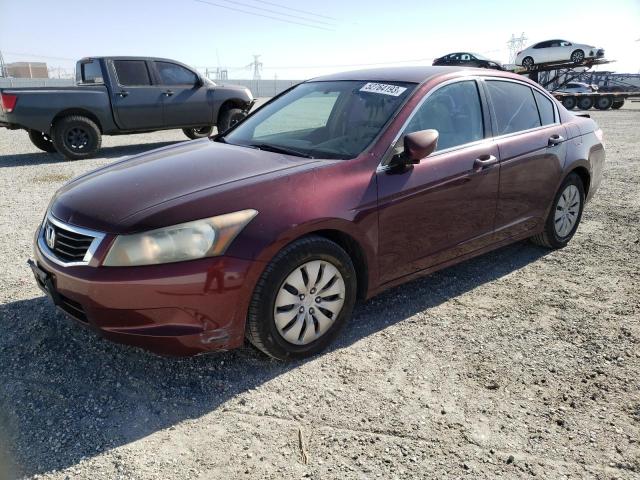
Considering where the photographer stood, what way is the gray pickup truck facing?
facing away from the viewer and to the right of the viewer

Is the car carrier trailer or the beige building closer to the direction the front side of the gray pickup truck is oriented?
the car carrier trailer

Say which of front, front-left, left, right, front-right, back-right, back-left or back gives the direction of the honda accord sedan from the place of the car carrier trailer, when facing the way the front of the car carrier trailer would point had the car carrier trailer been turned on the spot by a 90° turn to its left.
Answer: front

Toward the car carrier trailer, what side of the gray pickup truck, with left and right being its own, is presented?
front

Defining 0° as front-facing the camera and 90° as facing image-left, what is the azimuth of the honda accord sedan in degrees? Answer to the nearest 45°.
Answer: approximately 45°

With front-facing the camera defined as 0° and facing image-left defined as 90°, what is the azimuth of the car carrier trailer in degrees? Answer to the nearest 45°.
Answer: approximately 90°

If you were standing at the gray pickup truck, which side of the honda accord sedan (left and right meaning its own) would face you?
right

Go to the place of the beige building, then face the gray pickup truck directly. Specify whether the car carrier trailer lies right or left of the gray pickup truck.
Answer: left
